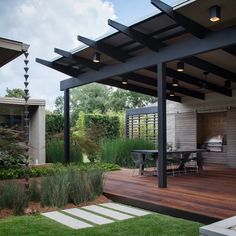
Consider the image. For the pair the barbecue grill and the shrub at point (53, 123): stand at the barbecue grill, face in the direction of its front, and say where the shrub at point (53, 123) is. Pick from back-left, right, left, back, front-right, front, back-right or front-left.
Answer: front-right

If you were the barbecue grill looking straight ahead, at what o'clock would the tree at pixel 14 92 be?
The tree is roughly at 3 o'clock from the barbecue grill.

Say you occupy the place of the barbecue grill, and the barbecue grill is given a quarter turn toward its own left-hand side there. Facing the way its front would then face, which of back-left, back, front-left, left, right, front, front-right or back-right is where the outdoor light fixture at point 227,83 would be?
front-right

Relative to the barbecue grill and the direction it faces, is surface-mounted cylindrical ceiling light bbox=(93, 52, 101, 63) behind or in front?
in front

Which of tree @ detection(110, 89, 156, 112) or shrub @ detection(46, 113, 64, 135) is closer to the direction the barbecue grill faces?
the shrub

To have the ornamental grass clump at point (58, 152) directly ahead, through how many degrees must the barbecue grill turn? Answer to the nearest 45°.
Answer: approximately 45° to its right

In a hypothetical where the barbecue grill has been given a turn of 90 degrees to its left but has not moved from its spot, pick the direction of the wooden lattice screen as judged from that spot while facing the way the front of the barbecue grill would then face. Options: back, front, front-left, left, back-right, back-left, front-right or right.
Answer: back

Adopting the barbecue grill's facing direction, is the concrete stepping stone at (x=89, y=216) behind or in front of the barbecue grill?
in front
